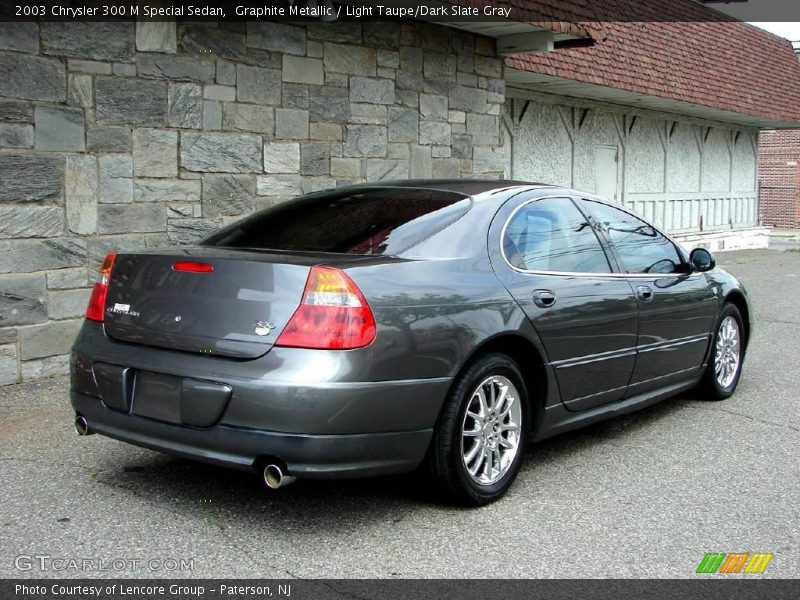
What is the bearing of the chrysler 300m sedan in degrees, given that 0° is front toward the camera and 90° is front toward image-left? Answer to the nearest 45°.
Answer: approximately 225°
